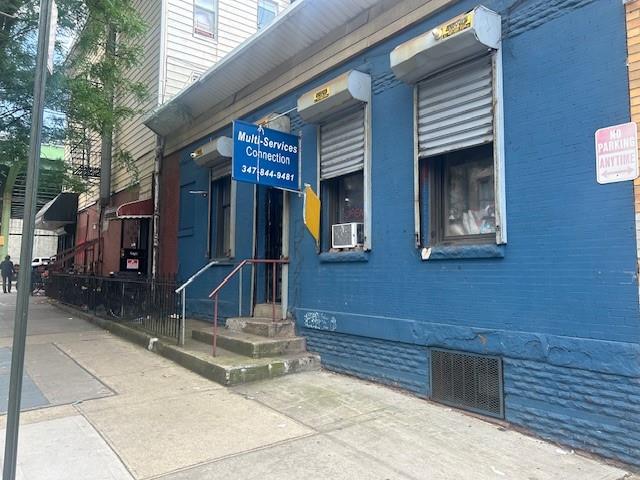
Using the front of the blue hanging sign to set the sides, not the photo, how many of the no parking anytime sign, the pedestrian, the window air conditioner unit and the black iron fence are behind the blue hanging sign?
2

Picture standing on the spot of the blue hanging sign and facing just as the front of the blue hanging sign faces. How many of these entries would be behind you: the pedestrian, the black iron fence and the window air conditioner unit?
2

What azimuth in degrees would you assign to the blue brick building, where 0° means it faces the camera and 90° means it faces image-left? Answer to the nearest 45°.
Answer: approximately 45°

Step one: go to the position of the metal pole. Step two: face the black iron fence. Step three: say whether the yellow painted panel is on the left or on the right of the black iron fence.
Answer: right

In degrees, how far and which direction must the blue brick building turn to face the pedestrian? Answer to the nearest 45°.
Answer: approximately 90° to its right

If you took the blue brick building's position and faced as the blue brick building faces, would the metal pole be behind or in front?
in front

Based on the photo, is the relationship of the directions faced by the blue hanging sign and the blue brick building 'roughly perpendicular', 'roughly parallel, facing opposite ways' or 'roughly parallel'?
roughly perpendicular

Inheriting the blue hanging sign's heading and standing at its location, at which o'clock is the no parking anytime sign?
The no parking anytime sign is roughly at 12 o'clock from the blue hanging sign.

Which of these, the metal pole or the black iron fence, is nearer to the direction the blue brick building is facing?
the metal pole

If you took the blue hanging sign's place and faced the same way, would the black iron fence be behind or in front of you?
behind

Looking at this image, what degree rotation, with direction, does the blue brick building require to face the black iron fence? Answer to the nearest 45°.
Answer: approximately 90° to its right

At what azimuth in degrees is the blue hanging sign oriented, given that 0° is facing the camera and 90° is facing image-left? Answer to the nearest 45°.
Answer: approximately 315°
